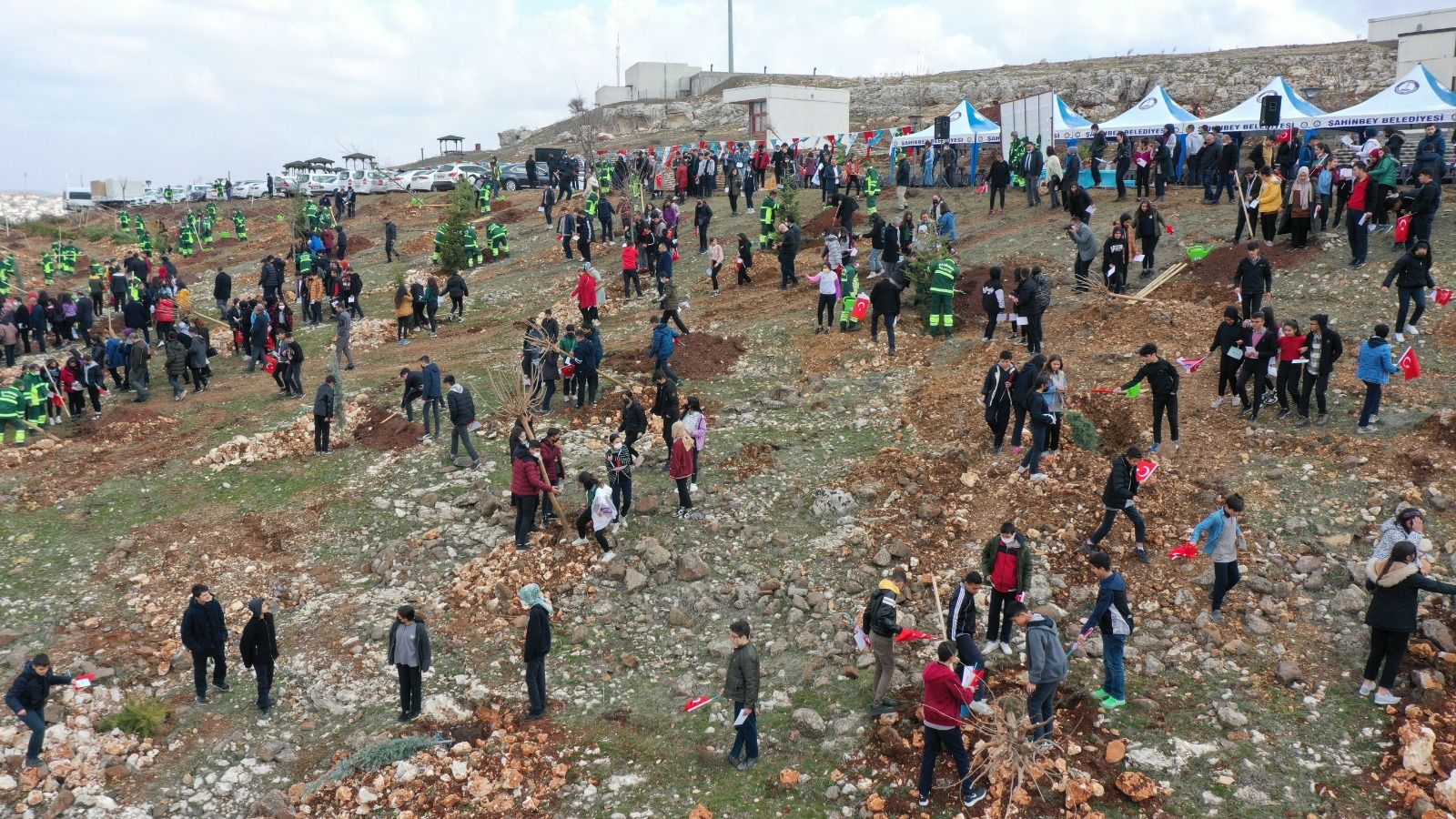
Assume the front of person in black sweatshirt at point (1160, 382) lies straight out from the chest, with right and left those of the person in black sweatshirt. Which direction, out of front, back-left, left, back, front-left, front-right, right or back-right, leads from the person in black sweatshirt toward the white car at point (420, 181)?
right

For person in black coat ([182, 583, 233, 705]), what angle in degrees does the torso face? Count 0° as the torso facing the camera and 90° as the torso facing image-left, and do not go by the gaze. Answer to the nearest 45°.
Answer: approximately 315°

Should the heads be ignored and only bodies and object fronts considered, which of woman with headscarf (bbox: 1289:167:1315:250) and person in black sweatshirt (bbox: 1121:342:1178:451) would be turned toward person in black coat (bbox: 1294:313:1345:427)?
the woman with headscarf

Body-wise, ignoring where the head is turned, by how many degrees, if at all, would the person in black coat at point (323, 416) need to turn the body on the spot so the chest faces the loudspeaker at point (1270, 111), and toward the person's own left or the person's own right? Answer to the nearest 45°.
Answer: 0° — they already face it

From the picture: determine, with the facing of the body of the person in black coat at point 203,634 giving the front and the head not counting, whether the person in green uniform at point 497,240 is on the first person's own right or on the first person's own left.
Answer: on the first person's own left

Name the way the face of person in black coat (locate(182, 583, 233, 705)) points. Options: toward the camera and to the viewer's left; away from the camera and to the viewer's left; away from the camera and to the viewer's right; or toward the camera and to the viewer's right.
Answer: toward the camera and to the viewer's right
